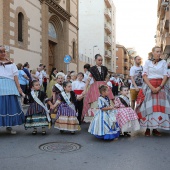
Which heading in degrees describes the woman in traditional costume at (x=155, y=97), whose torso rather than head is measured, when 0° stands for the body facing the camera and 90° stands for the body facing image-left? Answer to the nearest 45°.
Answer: approximately 0°

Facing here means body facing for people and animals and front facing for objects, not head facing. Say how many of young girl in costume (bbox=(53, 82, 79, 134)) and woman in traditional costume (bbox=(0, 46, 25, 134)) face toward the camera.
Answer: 2

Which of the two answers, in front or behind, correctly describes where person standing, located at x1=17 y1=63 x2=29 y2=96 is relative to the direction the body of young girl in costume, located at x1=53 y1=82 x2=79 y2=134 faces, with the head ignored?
behind

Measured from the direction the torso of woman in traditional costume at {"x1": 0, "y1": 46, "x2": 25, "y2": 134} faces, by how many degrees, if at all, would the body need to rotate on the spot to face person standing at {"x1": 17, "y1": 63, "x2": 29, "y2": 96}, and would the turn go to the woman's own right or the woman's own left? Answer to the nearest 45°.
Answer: approximately 180°

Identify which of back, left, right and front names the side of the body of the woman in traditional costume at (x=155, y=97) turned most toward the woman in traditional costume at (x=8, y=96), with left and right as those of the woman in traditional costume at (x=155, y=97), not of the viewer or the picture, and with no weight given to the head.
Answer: right

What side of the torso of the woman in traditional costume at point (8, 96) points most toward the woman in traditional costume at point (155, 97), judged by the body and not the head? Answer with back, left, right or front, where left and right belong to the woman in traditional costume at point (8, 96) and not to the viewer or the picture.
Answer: left

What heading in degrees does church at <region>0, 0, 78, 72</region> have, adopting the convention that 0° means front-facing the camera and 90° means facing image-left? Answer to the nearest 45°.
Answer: approximately 315°

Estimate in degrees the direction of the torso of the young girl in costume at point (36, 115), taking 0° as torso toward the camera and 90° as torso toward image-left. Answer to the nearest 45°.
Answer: approximately 0°

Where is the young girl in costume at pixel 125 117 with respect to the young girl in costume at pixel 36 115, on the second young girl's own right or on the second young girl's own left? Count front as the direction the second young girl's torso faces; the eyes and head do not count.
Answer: on the second young girl's own left
